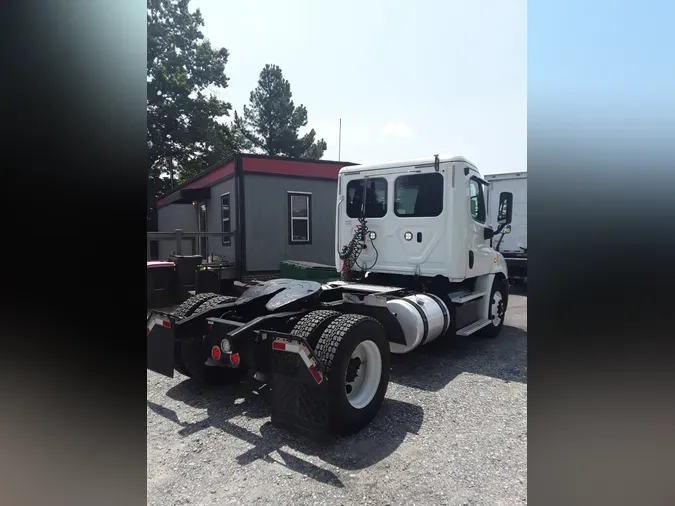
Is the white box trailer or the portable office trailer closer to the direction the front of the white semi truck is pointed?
the white box trailer

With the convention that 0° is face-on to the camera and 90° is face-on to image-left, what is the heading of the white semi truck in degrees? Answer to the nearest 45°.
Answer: approximately 225°

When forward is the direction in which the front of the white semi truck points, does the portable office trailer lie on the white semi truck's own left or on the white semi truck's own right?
on the white semi truck's own left

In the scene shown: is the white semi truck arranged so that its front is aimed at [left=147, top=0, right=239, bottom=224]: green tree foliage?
no

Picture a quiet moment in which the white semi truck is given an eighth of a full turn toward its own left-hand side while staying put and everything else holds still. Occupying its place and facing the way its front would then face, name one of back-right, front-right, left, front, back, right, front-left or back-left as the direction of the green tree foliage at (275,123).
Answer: front

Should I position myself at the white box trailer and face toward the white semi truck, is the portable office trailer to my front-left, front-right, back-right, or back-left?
front-right

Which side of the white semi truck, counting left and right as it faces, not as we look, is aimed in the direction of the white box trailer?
front
